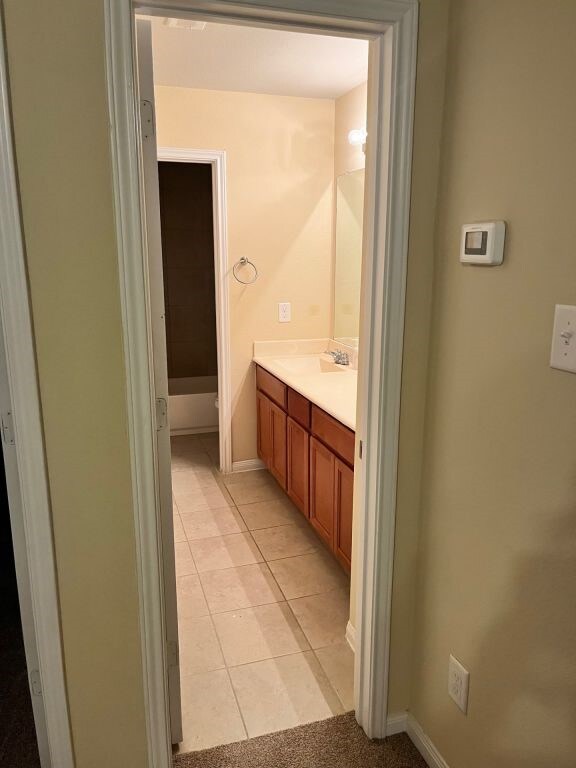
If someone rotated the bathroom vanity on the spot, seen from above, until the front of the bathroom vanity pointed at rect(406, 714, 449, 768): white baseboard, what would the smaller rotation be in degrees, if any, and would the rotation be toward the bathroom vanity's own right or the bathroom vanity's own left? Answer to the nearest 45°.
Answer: approximately 45° to the bathroom vanity's own left

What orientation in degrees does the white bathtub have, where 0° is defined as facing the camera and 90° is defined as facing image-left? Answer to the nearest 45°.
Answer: approximately 0°

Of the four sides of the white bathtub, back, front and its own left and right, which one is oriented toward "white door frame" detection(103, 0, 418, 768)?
front

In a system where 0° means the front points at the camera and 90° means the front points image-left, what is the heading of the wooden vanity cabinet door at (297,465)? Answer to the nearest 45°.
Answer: approximately 90°

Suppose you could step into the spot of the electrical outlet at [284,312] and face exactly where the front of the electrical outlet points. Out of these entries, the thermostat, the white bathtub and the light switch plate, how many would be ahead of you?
2

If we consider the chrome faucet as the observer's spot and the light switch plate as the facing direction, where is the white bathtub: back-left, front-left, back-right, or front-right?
back-right

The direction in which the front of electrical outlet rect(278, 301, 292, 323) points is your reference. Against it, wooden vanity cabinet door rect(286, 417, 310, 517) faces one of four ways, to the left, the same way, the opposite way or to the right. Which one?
to the right

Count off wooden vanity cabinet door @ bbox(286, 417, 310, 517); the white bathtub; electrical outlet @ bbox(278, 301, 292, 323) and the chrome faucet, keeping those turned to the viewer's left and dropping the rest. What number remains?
2

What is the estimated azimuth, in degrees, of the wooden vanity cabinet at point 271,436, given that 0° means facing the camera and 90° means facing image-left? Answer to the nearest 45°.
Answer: approximately 45°

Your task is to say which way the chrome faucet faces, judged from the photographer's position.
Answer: facing to the left of the viewer
